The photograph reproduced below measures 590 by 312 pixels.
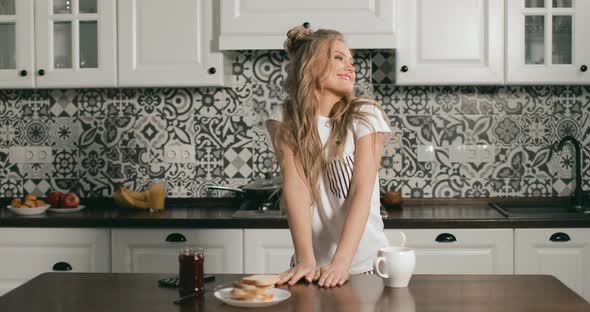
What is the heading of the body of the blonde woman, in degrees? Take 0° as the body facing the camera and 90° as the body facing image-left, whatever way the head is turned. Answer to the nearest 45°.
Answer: approximately 0°

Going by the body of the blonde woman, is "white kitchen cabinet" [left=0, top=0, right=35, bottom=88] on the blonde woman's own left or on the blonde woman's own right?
on the blonde woman's own right

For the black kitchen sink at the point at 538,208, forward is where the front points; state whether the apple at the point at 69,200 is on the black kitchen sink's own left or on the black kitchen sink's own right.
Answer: on the black kitchen sink's own right

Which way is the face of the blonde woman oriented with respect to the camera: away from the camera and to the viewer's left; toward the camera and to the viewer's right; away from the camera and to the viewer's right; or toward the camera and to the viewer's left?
toward the camera and to the viewer's right

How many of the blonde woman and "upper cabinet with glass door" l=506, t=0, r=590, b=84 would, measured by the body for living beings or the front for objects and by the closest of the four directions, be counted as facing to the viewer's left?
0

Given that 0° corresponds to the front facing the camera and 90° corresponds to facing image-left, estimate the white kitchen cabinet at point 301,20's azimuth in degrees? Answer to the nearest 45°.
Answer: approximately 0°

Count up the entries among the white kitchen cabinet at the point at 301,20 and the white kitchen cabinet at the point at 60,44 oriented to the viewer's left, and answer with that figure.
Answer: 0
